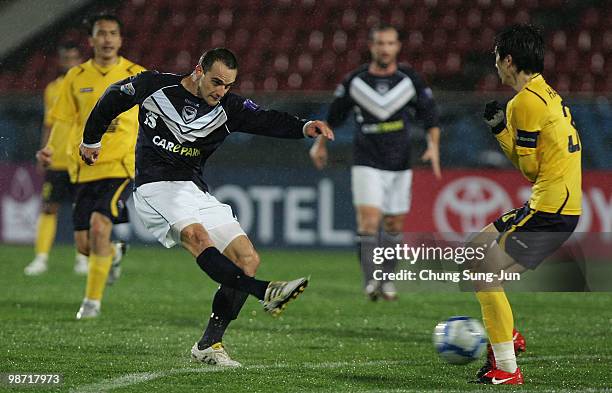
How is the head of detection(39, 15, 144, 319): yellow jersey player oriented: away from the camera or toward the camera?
toward the camera

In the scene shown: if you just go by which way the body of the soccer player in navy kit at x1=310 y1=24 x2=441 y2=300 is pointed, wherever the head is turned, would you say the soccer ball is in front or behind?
in front

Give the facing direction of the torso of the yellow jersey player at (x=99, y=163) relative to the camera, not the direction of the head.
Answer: toward the camera

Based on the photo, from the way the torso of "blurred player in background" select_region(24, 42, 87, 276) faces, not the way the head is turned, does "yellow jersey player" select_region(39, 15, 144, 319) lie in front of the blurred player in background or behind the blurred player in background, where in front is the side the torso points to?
in front

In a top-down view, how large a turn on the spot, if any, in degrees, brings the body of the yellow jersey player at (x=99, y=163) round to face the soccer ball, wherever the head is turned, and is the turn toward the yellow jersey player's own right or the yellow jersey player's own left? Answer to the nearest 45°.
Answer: approximately 45° to the yellow jersey player's own left

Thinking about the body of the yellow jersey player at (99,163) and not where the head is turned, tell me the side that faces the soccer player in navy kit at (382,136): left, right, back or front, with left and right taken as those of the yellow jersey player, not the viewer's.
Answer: left

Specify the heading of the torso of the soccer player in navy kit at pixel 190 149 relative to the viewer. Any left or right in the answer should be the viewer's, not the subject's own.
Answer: facing the viewer and to the right of the viewer

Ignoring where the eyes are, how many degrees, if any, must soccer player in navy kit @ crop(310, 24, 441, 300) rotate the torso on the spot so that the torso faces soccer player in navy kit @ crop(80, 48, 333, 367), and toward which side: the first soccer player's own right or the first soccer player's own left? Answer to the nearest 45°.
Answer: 0° — they already face them

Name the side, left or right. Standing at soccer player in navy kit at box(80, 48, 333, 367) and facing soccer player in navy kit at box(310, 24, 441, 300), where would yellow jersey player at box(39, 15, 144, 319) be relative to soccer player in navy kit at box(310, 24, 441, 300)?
left

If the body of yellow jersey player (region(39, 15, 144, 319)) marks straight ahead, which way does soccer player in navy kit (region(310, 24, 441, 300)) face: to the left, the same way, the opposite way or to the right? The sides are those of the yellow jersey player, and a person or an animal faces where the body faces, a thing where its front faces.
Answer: the same way

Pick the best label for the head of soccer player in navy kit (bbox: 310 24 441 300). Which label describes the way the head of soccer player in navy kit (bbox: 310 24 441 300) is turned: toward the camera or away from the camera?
toward the camera

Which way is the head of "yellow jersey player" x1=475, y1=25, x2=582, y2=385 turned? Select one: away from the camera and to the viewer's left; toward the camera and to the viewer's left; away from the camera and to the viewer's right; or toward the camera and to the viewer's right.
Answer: away from the camera and to the viewer's left

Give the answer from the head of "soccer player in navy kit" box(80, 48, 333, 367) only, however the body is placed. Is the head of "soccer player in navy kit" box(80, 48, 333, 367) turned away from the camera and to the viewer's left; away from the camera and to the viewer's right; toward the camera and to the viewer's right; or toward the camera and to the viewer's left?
toward the camera and to the viewer's right

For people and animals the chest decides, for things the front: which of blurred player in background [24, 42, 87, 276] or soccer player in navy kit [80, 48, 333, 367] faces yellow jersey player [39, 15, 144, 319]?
the blurred player in background

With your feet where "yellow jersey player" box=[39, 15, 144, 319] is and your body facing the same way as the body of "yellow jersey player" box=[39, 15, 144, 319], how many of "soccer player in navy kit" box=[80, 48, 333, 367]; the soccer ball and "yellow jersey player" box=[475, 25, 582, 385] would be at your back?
0

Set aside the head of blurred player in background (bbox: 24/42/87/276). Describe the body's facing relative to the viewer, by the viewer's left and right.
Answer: facing the viewer

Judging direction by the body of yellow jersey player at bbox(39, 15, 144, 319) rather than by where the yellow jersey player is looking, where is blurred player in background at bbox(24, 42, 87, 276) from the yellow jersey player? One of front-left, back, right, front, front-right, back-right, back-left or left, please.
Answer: back

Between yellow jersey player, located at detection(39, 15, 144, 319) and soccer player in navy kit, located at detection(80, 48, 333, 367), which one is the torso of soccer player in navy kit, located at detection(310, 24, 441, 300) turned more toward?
the soccer player in navy kit

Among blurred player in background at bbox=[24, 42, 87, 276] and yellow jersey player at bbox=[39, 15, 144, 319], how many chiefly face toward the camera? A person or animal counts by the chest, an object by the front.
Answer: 2
